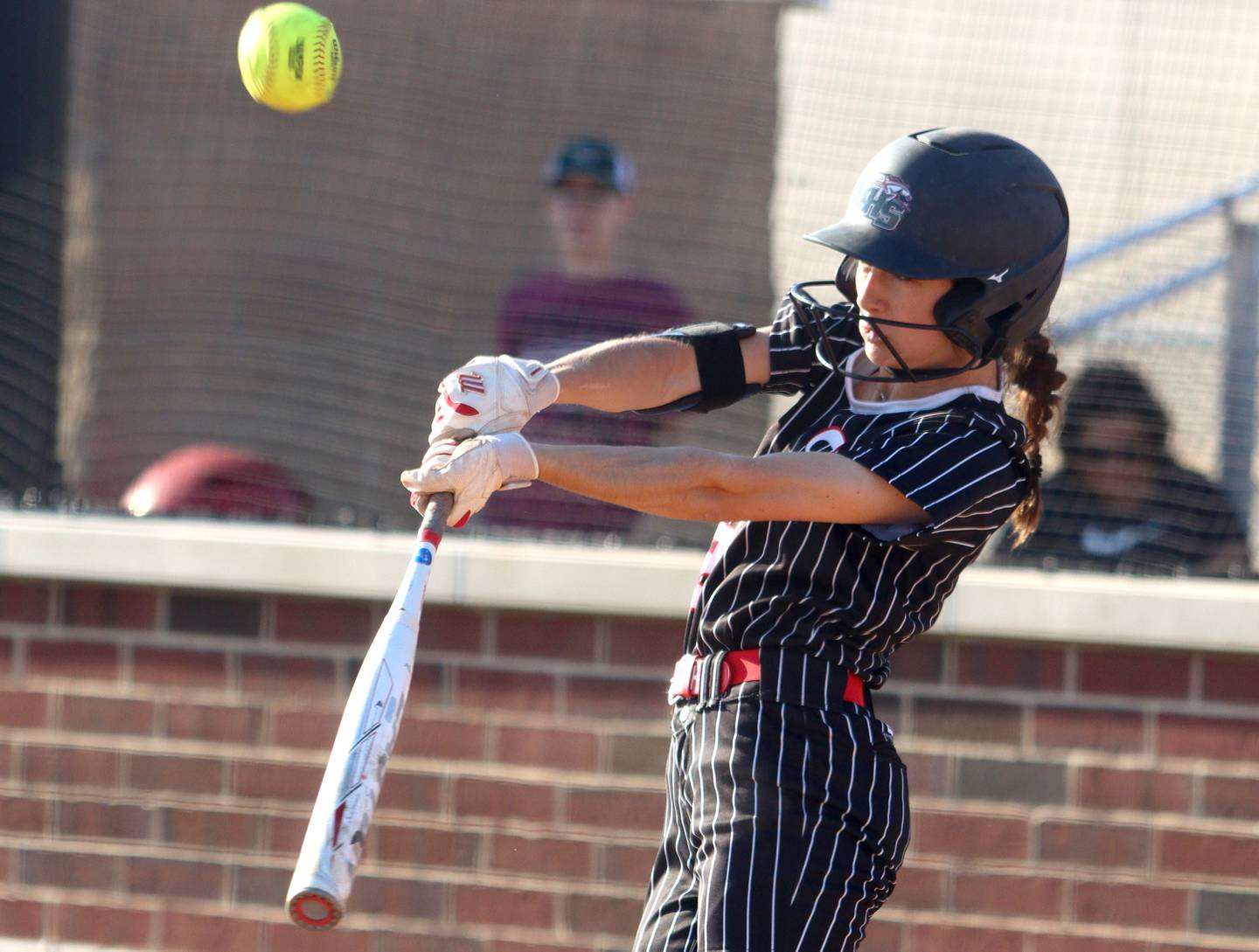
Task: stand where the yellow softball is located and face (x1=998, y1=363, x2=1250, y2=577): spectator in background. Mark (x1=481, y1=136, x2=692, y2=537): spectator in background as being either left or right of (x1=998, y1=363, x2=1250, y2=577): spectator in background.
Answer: left

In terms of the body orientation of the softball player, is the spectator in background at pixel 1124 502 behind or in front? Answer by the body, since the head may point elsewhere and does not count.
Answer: behind

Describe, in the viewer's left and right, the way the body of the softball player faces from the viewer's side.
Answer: facing the viewer and to the left of the viewer

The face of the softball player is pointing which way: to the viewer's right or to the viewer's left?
to the viewer's left

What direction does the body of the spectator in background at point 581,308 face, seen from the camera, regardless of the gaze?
toward the camera

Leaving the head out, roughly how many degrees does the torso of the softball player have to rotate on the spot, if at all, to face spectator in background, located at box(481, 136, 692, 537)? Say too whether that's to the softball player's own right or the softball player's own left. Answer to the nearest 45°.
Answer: approximately 135° to the softball player's own right

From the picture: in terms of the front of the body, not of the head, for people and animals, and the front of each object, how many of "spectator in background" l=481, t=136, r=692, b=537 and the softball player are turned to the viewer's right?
0
